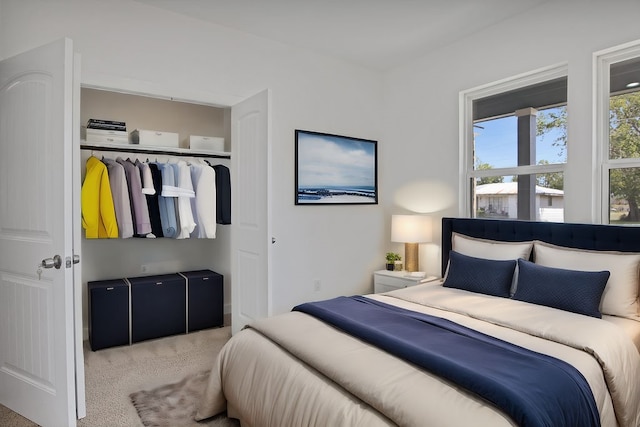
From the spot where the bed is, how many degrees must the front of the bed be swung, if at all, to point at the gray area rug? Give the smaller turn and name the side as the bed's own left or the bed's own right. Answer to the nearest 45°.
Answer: approximately 45° to the bed's own right

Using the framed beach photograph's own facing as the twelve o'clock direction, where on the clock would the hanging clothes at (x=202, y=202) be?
The hanging clothes is roughly at 4 o'clock from the framed beach photograph.

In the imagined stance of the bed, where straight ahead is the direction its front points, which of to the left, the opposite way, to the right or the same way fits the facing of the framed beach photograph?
to the left

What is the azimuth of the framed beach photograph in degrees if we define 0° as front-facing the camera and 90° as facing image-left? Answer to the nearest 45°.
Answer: approximately 315°

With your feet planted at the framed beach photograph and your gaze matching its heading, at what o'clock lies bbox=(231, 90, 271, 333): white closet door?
The white closet door is roughly at 3 o'clock from the framed beach photograph.

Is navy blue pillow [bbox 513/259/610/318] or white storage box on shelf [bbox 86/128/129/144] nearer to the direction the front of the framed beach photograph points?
the navy blue pillow

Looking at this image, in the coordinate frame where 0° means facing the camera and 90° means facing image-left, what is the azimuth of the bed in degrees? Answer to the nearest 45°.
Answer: approximately 45°

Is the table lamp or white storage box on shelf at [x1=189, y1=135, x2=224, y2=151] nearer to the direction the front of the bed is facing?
the white storage box on shelf

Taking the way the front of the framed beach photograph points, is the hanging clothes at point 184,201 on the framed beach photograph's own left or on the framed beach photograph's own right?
on the framed beach photograph's own right
